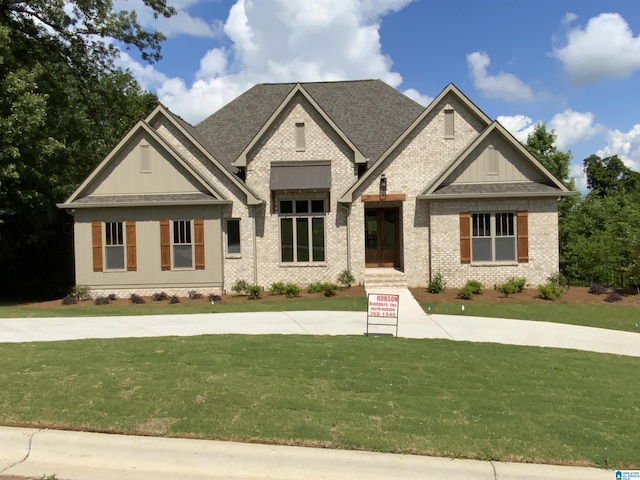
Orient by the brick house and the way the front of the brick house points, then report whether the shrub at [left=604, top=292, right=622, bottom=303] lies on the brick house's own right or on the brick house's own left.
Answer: on the brick house's own left

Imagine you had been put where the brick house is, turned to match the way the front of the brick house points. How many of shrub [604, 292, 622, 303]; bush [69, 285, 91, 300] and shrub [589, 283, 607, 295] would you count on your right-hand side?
1

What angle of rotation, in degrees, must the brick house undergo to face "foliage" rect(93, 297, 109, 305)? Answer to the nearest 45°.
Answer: approximately 90° to its right

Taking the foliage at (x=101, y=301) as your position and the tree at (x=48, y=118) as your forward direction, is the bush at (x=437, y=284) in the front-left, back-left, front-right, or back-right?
back-right

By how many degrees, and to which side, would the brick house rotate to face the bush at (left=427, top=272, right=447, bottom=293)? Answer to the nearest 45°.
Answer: approximately 90° to its left

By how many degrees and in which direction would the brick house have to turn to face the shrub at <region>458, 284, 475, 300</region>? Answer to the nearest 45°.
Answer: approximately 45° to its left

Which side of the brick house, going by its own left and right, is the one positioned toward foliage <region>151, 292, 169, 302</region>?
right

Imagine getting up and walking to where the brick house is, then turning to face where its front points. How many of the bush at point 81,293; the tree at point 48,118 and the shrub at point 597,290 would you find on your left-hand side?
1

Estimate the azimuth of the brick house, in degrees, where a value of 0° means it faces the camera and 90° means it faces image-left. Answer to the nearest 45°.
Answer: approximately 0°

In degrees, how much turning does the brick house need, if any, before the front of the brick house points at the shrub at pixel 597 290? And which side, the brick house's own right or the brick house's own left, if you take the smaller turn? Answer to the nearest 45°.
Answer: approximately 90° to the brick house's own left

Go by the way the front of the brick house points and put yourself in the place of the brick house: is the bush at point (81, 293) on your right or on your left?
on your right
